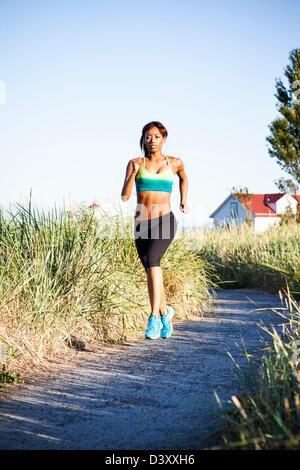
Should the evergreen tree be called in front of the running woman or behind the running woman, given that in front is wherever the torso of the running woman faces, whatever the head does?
behind

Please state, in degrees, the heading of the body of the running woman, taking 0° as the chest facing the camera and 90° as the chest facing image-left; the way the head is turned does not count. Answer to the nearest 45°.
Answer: approximately 0°
